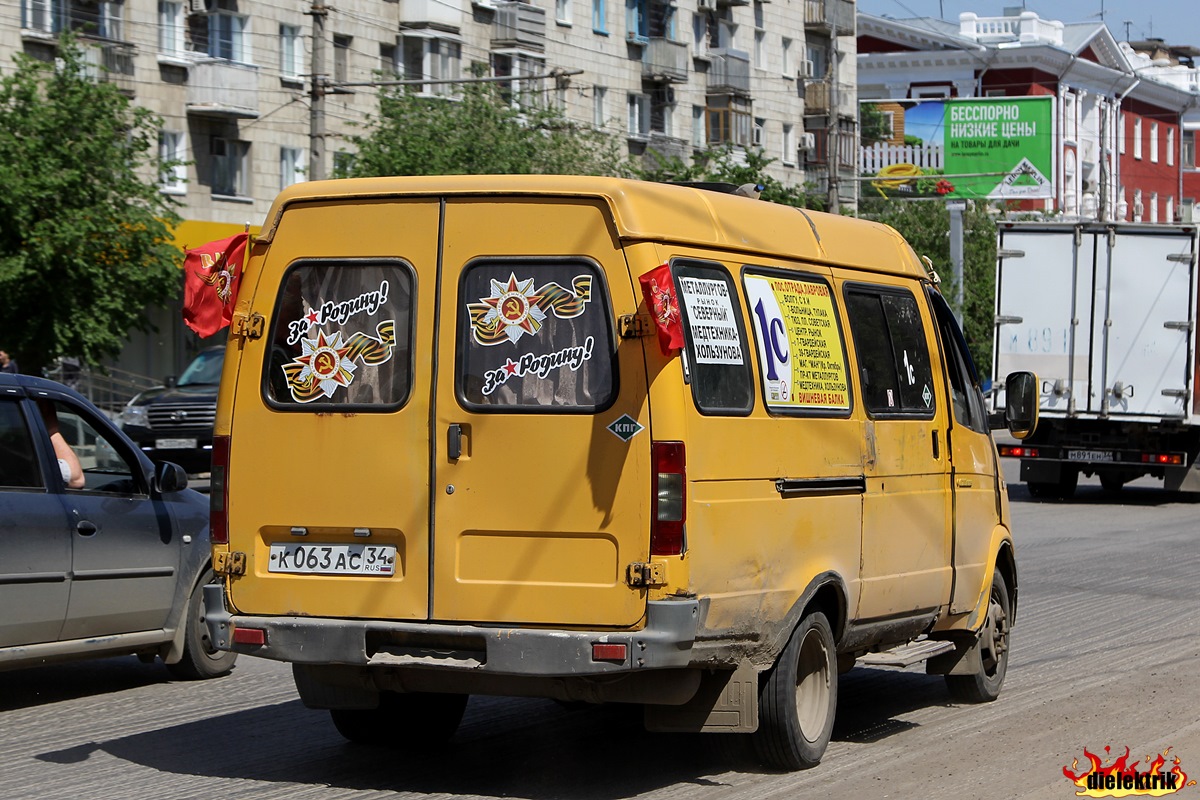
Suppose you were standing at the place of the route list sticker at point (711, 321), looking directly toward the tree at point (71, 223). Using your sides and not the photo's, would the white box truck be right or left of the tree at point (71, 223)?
right

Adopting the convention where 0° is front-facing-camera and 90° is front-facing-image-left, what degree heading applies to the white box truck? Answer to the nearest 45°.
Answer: approximately 180°

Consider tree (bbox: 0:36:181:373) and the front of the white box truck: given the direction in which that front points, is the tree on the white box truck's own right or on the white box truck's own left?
on the white box truck's own left

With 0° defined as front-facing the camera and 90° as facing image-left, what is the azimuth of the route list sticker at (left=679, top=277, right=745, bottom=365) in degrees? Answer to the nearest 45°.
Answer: approximately 315°

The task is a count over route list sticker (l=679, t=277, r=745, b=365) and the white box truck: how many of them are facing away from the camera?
1

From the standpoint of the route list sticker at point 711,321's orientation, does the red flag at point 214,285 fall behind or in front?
behind

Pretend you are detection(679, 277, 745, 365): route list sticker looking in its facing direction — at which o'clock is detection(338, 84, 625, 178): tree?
The tree is roughly at 7 o'clock from the route list sticker.

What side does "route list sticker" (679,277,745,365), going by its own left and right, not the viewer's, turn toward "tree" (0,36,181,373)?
back

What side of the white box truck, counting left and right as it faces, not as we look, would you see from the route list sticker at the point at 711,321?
back

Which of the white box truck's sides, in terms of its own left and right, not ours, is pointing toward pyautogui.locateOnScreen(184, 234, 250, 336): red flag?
back

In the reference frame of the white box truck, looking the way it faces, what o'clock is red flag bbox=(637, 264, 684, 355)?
The red flag is roughly at 6 o'clock from the white box truck.

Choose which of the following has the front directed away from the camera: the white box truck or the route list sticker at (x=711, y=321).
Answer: the white box truck
